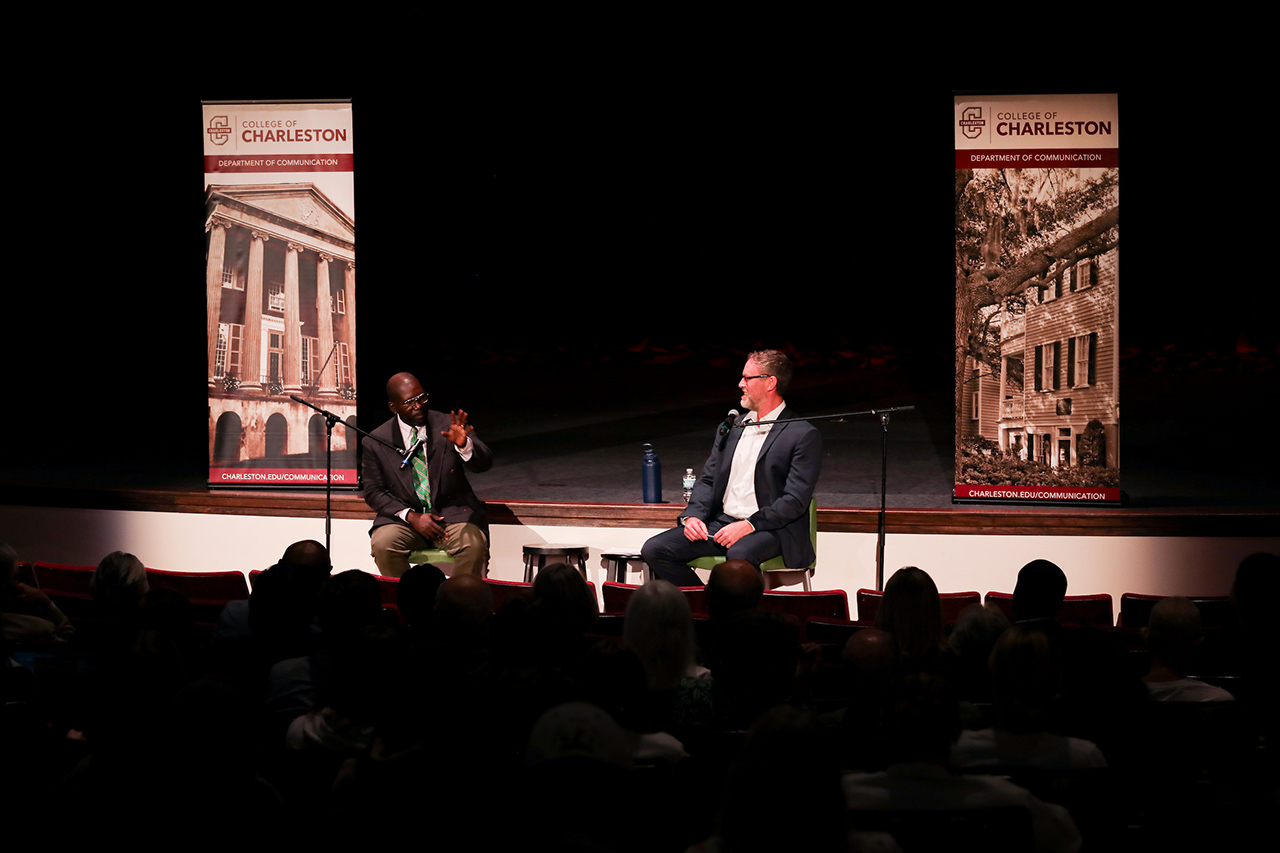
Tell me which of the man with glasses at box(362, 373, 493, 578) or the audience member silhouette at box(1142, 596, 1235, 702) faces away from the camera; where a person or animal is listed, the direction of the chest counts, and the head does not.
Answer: the audience member silhouette

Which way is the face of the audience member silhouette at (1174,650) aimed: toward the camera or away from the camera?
away from the camera

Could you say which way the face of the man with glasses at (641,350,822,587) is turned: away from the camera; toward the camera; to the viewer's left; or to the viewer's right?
to the viewer's left

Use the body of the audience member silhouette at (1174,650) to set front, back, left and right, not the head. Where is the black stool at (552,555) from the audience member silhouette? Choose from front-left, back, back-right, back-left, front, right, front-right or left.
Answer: front-left

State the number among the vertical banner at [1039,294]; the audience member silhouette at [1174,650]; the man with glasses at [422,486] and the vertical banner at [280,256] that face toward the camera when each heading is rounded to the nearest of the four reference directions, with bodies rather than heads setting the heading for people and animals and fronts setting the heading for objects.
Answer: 3

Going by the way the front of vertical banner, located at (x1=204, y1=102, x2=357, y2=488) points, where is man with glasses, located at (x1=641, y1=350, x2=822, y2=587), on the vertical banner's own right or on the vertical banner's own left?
on the vertical banner's own left

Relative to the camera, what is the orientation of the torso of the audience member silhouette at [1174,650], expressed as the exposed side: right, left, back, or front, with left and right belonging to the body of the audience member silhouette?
back

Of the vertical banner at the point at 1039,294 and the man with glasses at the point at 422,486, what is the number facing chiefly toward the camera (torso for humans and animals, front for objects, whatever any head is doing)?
2

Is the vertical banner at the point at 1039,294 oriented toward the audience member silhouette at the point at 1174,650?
yes

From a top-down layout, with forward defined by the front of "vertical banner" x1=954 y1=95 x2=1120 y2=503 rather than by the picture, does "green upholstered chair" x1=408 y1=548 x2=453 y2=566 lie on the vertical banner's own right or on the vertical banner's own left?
on the vertical banner's own right

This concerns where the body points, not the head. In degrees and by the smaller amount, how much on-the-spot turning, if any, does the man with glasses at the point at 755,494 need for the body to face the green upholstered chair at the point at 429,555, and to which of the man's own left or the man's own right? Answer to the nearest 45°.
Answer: approximately 45° to the man's own right

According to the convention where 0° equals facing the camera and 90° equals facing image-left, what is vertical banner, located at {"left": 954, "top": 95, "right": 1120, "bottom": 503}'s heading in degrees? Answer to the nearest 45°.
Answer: approximately 0°

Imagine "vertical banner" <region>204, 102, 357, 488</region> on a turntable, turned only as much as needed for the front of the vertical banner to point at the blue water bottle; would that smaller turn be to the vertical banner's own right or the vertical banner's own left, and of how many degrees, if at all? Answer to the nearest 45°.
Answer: approximately 90° to the vertical banner's own left
